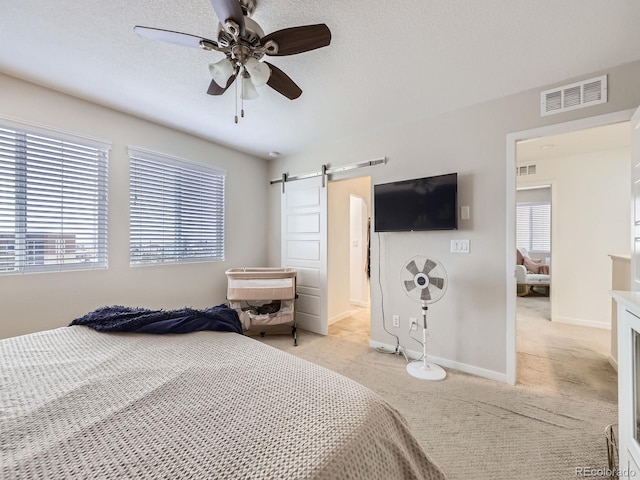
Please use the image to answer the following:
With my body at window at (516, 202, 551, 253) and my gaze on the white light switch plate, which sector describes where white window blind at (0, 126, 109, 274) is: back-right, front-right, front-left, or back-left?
front-right

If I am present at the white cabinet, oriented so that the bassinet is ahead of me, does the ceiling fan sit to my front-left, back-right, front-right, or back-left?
front-left

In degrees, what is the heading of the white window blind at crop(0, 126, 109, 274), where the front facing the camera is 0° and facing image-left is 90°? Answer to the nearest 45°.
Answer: approximately 315°

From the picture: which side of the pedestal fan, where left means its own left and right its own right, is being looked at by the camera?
front

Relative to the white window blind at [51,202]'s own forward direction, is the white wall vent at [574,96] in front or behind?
in front

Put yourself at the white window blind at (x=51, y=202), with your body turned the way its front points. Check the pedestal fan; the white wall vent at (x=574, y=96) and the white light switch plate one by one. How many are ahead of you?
3

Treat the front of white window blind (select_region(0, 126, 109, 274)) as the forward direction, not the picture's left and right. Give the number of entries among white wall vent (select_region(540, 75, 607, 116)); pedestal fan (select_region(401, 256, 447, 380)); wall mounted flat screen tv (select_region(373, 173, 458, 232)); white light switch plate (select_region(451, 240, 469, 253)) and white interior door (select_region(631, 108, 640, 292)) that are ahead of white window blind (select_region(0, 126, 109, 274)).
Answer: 5

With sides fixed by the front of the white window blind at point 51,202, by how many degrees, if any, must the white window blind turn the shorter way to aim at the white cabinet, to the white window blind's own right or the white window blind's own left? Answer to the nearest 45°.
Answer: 0° — it already faces it

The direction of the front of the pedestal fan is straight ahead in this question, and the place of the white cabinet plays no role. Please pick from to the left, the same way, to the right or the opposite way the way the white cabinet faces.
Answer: to the right

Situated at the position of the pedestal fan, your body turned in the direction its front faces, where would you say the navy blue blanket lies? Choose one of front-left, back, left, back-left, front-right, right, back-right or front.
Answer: front-right

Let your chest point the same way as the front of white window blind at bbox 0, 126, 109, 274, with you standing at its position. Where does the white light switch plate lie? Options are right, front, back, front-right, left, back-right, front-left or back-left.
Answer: front

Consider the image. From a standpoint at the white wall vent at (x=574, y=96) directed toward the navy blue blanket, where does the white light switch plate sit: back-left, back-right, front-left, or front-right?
front-right

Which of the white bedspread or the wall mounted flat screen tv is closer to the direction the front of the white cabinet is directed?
the white bedspread

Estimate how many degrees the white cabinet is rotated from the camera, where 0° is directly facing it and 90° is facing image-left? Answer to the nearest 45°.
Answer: approximately 45°
